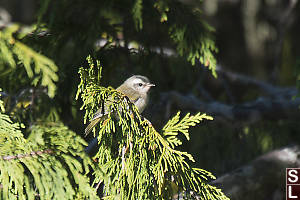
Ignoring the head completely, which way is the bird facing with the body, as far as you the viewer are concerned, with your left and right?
facing to the right of the viewer

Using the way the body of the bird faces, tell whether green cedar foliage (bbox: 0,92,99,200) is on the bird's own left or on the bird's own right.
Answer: on the bird's own right

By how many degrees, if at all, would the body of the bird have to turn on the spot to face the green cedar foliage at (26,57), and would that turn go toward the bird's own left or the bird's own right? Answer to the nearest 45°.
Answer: approximately 135° to the bird's own right
